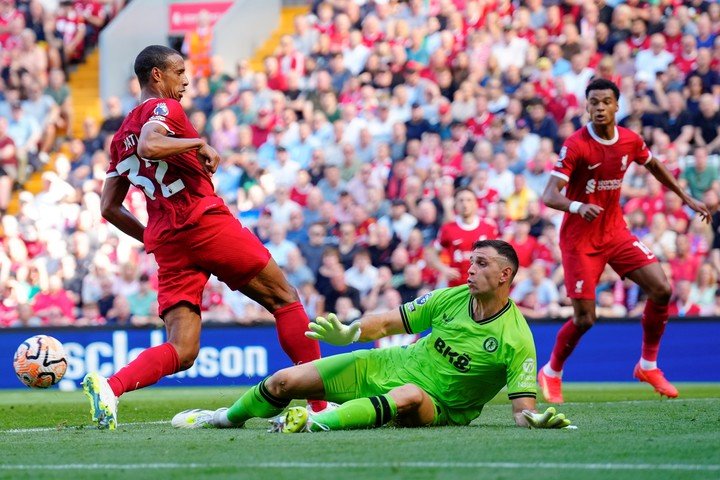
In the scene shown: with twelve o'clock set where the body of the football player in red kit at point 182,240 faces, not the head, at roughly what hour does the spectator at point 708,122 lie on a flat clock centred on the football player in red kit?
The spectator is roughly at 12 o'clock from the football player in red kit.

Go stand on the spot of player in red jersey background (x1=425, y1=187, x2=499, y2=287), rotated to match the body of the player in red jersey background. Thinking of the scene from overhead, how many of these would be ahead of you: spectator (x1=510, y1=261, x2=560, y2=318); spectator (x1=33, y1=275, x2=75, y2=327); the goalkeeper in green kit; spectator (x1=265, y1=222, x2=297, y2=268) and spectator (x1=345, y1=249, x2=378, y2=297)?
1

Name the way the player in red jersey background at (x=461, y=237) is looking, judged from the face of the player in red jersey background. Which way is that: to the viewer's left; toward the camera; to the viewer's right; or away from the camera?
toward the camera

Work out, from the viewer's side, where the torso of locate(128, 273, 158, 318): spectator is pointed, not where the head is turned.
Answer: toward the camera

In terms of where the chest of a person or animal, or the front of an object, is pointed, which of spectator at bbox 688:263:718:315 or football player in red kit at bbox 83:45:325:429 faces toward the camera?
the spectator

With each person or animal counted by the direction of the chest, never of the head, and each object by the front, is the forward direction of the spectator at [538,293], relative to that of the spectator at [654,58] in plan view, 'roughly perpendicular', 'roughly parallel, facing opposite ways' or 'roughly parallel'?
roughly parallel

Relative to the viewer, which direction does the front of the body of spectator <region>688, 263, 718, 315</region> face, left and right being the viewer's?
facing the viewer

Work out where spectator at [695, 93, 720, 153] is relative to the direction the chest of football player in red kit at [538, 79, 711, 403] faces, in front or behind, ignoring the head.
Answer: behind

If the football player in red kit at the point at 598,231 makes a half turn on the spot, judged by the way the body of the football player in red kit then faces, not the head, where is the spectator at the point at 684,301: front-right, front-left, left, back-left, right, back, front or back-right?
front

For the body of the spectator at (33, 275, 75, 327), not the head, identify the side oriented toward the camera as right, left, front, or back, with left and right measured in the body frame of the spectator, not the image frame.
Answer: front

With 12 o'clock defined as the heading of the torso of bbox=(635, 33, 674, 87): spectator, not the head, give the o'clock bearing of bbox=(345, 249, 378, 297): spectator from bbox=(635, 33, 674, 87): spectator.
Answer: bbox=(345, 249, 378, 297): spectator is roughly at 2 o'clock from bbox=(635, 33, 674, 87): spectator.

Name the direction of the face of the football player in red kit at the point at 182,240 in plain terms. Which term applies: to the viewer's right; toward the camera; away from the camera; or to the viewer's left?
to the viewer's right
